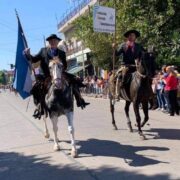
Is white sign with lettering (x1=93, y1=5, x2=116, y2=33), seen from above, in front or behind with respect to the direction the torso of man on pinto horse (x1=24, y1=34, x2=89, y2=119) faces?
behind

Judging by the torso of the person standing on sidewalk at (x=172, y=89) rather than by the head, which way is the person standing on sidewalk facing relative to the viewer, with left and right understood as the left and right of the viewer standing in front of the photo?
facing the viewer and to the left of the viewer

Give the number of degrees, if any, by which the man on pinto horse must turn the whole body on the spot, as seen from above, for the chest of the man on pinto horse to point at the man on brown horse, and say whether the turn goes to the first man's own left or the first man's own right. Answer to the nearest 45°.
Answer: approximately 135° to the first man's own left

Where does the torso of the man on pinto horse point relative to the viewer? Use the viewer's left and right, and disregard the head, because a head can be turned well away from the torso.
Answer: facing the viewer

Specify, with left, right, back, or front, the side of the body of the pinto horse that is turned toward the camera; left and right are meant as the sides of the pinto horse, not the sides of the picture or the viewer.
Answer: front

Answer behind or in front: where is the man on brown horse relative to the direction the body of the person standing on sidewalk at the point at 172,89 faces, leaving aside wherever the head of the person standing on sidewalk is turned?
in front
